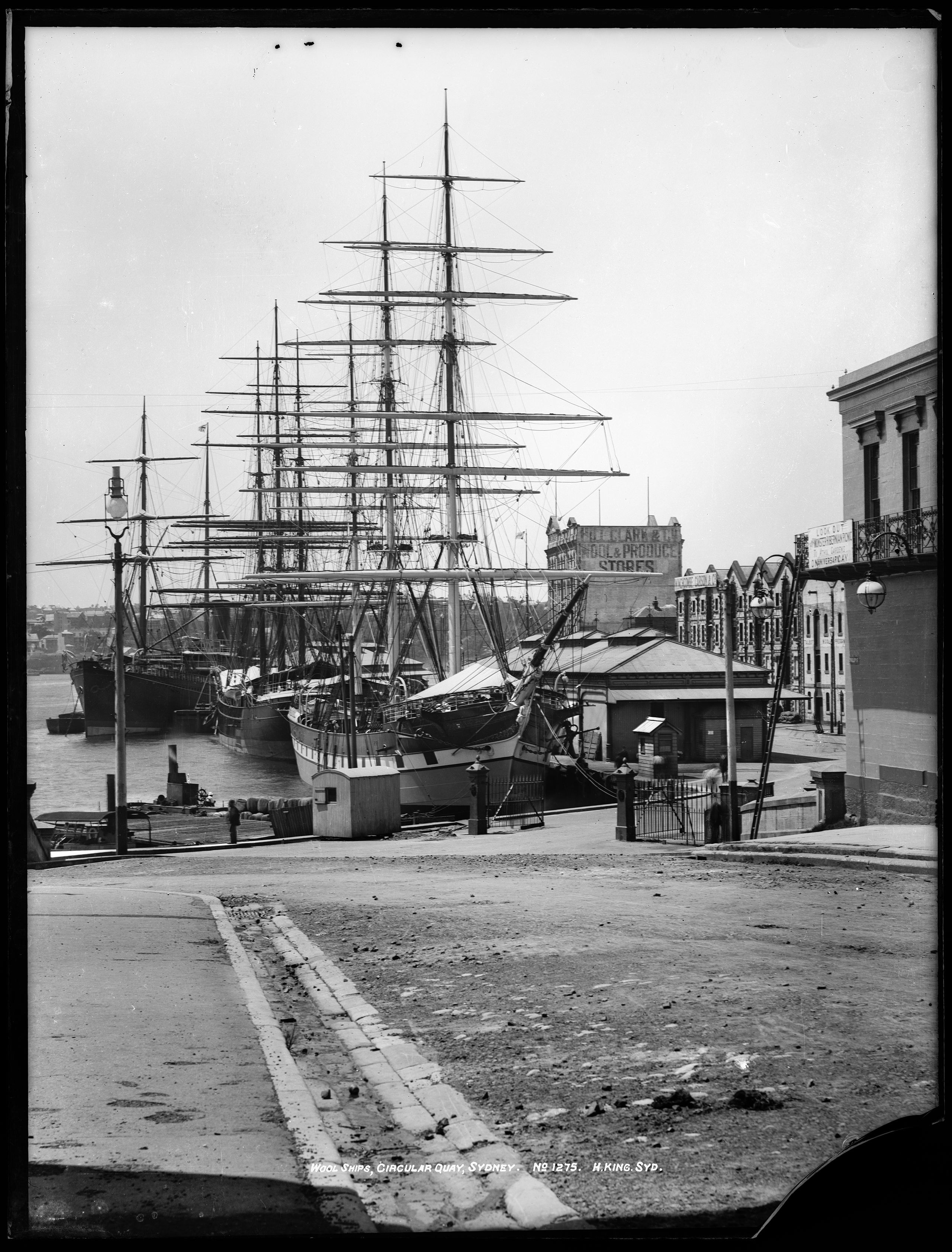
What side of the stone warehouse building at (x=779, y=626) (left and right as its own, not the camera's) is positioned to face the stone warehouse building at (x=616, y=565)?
right

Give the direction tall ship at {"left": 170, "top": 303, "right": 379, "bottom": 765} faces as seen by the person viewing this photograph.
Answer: facing the viewer and to the right of the viewer

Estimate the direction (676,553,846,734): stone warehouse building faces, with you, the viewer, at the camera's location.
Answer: facing the viewer and to the left of the viewer

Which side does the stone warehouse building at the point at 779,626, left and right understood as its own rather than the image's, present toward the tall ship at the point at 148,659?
front

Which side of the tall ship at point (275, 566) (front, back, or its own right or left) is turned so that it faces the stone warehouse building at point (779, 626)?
front

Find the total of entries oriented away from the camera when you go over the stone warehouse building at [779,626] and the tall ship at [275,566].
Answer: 0
